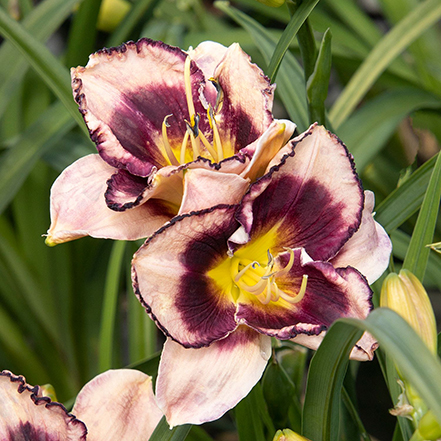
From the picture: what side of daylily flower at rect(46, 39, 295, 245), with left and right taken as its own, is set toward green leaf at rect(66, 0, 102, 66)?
back

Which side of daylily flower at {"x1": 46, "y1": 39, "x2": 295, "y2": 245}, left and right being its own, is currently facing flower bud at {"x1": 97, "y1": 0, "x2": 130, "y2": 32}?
back

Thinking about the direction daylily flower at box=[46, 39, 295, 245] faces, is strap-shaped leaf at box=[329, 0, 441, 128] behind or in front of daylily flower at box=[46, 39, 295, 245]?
behind

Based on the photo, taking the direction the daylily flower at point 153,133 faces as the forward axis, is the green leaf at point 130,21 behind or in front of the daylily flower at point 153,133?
behind

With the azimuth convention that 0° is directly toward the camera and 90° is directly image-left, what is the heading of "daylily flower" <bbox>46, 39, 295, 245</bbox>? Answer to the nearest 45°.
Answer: approximately 0°
